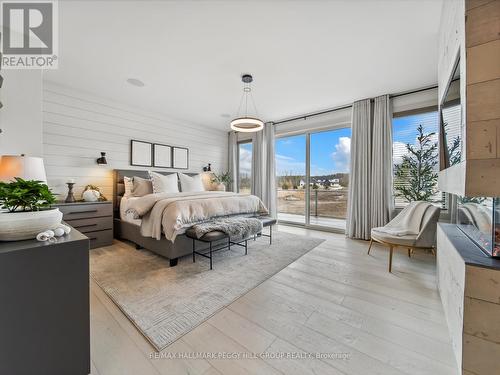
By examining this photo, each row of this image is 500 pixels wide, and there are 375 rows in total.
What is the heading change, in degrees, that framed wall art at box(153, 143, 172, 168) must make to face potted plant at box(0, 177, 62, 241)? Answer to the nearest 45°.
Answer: approximately 45° to its right

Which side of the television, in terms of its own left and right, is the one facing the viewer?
left

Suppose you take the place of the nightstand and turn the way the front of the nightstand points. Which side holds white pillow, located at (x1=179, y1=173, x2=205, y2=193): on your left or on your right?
on your left

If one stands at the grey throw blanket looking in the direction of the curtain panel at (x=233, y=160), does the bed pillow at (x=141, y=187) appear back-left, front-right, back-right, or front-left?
front-left

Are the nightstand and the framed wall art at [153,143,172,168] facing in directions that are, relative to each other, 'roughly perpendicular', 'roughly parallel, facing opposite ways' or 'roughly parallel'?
roughly parallel

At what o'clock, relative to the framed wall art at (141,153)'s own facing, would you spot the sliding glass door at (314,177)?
The sliding glass door is roughly at 11 o'clock from the framed wall art.

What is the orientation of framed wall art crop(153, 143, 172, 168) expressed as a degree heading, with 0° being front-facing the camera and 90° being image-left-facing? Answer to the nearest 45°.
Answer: approximately 315°

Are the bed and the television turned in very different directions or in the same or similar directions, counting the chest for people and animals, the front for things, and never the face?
very different directions

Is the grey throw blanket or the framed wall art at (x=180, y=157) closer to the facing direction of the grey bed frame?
the grey throw blanket

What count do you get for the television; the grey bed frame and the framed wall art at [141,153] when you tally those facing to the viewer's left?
1

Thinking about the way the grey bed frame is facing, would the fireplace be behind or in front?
in front

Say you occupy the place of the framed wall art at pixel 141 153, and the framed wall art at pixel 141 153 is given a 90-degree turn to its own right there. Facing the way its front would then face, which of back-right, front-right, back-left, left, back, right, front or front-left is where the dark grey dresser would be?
front-left

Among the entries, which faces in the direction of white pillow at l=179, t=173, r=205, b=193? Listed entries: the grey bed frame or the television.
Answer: the television

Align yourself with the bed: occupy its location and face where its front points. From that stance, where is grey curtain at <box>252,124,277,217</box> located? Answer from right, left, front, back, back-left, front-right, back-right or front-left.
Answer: left

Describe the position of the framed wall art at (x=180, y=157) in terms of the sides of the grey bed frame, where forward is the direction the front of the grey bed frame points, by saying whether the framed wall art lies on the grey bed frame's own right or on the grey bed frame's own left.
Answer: on the grey bed frame's own left

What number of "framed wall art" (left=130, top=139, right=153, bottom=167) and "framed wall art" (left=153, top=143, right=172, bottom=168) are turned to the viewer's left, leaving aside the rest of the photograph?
0

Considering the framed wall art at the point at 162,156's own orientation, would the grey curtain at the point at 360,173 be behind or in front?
in front

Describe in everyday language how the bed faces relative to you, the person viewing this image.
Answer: facing the viewer and to the right of the viewer

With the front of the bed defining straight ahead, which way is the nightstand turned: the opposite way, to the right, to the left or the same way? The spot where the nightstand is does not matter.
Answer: the same way

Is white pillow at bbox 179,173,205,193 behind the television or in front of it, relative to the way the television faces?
in front
